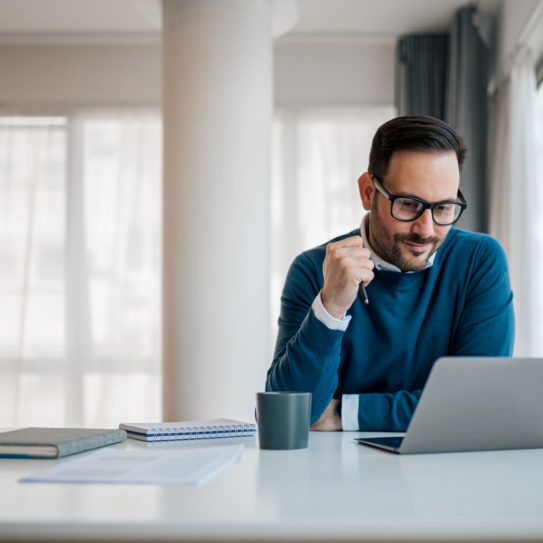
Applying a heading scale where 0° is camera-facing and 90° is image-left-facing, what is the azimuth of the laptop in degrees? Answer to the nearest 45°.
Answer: approximately 135°

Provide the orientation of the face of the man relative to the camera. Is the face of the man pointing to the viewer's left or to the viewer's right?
to the viewer's right

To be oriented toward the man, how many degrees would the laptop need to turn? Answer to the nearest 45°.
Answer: approximately 45° to its right

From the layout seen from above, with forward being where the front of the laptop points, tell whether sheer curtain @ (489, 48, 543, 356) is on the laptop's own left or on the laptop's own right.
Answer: on the laptop's own right
